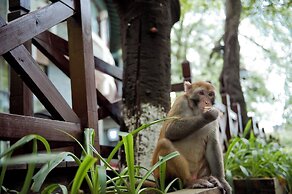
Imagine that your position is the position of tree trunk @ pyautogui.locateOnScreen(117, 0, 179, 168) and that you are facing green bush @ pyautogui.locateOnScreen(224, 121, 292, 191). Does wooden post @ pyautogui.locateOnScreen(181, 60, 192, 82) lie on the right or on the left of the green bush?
left

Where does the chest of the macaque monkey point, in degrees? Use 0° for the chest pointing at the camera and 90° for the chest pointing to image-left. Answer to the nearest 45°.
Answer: approximately 315°

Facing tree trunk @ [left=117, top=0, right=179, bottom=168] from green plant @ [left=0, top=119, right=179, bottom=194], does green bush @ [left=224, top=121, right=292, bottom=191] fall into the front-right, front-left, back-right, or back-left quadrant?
front-right
